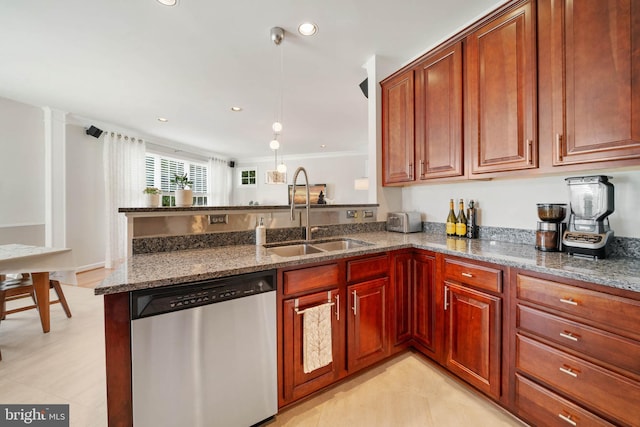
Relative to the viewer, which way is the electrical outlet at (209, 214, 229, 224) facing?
toward the camera

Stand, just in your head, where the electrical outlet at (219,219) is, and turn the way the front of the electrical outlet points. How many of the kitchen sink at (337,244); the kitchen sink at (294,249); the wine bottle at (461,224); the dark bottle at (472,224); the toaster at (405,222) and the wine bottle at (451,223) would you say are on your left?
6

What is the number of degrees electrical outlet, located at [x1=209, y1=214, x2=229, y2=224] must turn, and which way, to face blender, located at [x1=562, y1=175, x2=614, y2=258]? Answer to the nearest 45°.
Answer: approximately 45° to its left

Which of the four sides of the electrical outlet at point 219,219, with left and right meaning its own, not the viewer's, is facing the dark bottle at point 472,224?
left

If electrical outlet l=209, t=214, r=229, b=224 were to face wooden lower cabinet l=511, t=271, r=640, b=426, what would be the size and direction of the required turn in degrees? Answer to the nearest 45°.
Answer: approximately 45° to its left

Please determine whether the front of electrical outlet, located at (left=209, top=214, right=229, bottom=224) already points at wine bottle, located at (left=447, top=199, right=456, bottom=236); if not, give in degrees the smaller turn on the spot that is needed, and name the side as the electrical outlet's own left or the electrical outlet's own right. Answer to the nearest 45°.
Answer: approximately 90° to the electrical outlet's own left

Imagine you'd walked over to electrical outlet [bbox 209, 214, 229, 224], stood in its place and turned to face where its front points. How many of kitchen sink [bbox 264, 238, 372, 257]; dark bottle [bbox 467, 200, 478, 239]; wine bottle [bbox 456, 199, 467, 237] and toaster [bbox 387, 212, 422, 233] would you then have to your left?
4

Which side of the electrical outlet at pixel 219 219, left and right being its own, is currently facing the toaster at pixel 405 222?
left

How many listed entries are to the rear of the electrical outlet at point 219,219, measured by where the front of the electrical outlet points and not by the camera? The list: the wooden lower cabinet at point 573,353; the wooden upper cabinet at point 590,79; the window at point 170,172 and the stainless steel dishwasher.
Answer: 1

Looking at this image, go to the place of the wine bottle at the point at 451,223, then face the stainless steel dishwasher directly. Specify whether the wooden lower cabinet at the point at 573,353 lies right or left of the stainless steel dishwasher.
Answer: left

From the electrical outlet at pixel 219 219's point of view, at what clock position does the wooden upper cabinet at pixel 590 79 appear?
The wooden upper cabinet is roughly at 10 o'clock from the electrical outlet.

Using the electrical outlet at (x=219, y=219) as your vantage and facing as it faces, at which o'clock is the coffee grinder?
The coffee grinder is roughly at 10 o'clock from the electrical outlet.

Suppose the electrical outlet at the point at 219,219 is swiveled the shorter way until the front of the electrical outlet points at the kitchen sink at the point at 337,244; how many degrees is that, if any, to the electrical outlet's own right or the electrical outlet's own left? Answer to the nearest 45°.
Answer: approximately 90° to the electrical outlet's own left
